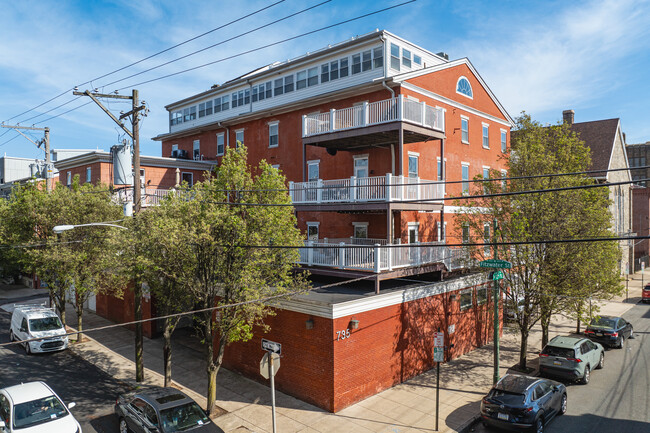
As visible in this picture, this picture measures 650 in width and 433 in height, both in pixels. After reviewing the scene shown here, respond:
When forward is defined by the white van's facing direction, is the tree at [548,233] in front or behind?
in front

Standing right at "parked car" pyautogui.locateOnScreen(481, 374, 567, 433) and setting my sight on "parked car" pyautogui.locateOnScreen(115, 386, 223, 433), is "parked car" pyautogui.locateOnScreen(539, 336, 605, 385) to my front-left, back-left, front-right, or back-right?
back-right

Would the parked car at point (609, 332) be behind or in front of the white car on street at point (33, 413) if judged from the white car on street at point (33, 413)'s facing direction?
in front

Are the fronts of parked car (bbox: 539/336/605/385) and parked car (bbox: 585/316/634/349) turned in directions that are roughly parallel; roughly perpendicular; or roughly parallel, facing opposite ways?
roughly parallel

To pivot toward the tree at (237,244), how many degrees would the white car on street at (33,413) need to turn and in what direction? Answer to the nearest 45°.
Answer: approximately 45° to its left

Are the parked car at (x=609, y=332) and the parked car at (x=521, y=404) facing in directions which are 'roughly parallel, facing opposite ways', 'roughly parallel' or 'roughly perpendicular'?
roughly parallel

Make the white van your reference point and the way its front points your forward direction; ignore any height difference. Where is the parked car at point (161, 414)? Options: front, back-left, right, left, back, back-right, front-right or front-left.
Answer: front-right

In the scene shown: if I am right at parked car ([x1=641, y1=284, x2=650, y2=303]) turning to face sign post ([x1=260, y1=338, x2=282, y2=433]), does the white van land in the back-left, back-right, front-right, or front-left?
front-right

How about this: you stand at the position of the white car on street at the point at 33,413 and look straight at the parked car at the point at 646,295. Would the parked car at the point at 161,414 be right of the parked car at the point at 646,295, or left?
right

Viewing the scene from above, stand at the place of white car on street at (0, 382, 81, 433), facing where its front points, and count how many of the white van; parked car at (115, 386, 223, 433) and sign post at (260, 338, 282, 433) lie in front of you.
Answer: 2

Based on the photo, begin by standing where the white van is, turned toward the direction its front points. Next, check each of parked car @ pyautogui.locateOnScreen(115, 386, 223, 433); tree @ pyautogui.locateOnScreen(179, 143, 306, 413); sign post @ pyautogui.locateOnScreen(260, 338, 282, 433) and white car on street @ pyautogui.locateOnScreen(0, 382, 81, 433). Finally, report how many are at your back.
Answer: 0

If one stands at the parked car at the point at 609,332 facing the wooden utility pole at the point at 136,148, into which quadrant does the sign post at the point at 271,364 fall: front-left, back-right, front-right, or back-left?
front-left

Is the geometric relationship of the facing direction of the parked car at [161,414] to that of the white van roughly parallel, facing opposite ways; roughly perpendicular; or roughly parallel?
roughly parallel
